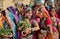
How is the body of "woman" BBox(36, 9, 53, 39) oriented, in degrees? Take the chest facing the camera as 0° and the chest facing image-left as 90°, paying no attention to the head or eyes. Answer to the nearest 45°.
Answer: approximately 45°

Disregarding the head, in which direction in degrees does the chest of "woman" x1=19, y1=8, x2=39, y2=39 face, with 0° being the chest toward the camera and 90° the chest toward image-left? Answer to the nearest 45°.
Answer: approximately 45°
